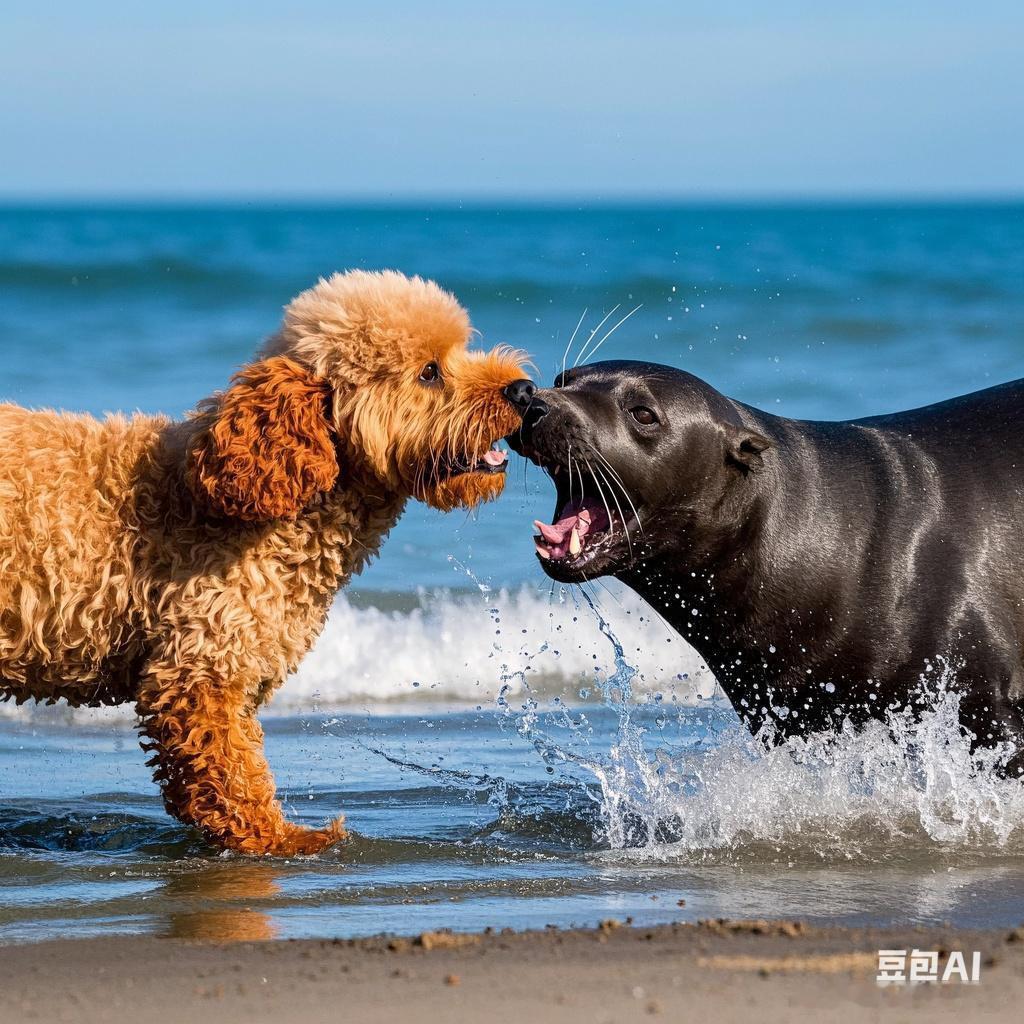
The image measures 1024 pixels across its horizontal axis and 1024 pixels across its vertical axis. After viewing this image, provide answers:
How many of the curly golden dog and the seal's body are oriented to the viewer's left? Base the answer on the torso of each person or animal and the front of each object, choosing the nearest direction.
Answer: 1

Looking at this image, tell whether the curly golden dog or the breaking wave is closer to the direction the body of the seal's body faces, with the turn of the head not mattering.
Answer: the curly golden dog

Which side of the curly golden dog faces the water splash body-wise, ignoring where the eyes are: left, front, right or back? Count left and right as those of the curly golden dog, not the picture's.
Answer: front

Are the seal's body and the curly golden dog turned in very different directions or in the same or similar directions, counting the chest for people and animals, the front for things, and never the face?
very different directions

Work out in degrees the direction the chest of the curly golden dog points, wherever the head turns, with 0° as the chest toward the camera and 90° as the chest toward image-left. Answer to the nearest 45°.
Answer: approximately 270°

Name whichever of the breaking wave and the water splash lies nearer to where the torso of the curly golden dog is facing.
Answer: the water splash

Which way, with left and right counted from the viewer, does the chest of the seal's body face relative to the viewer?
facing to the left of the viewer

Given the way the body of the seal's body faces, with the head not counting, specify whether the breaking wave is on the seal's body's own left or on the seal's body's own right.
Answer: on the seal's body's own right

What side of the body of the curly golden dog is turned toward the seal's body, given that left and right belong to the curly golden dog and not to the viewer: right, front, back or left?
front

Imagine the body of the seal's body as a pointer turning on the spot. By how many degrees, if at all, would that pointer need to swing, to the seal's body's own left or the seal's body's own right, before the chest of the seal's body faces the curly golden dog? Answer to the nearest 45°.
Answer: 0° — it already faces it
